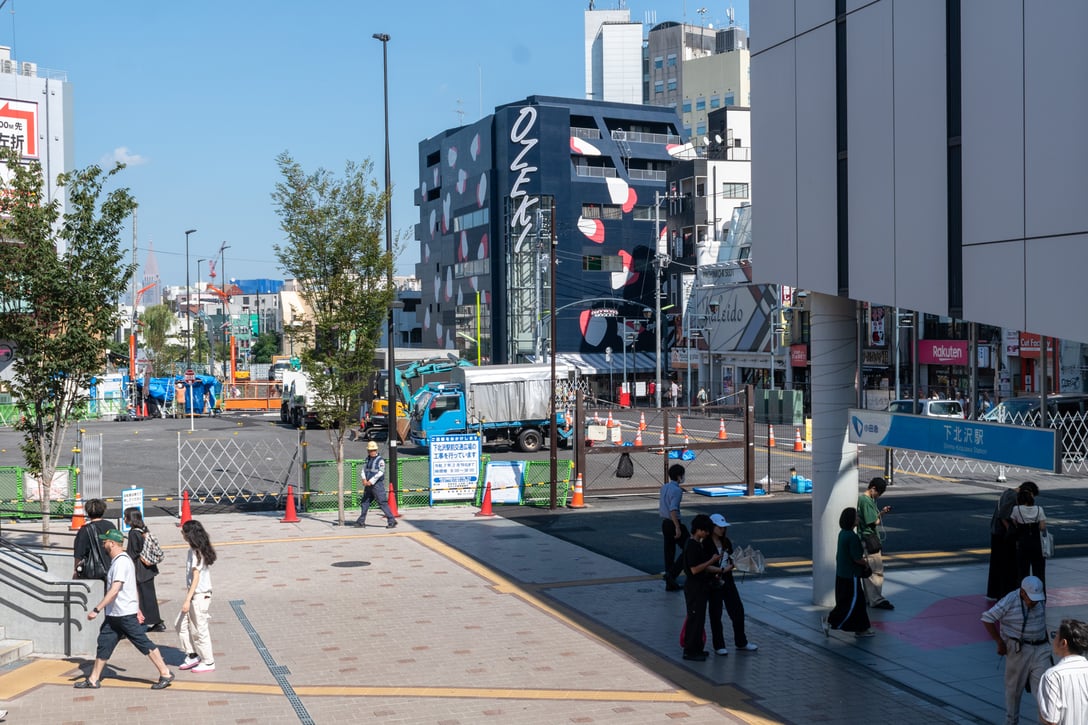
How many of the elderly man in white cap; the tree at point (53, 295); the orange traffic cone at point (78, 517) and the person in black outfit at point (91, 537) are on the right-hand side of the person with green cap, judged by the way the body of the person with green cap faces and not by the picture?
3

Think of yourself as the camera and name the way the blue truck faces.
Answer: facing to the left of the viewer

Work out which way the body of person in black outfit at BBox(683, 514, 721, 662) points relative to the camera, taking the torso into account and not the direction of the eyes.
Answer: to the viewer's right

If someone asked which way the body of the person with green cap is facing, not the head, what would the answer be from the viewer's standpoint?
to the viewer's left

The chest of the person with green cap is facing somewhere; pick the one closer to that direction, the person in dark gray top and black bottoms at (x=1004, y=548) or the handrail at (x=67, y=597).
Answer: the handrail
